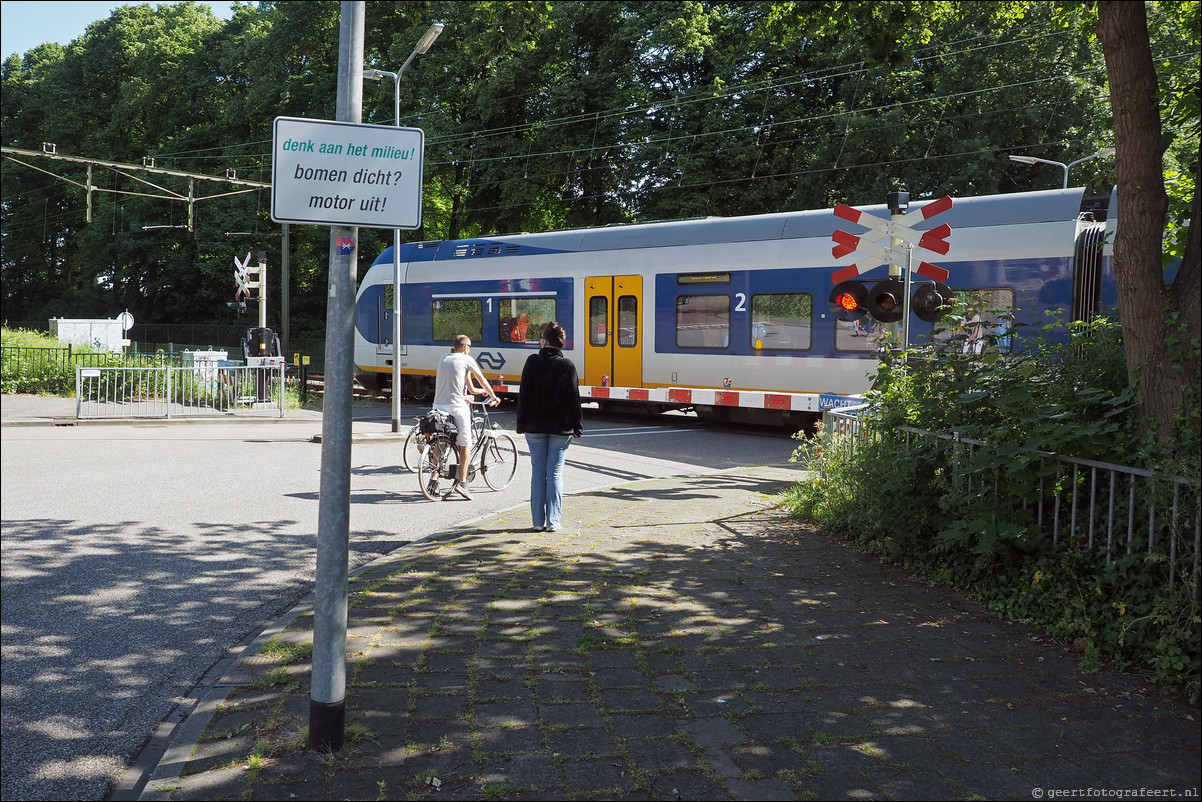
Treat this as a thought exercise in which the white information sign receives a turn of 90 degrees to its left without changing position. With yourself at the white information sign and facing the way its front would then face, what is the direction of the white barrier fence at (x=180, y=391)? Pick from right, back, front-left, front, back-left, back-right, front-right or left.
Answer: left

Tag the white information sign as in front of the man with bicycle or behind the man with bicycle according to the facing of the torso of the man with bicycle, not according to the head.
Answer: behind

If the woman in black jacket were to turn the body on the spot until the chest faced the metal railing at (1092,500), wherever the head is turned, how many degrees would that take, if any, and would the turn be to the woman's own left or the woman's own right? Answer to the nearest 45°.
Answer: approximately 135° to the woman's own right

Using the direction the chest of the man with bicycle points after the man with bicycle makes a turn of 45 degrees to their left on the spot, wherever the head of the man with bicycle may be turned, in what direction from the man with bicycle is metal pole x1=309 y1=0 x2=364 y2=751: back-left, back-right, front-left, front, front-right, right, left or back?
back

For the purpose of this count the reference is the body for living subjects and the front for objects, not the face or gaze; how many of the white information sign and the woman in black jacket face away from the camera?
1

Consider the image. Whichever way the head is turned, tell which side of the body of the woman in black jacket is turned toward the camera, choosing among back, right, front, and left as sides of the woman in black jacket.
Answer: back

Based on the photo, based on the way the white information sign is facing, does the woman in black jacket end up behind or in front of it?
behind

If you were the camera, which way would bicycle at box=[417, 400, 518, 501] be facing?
facing away from the viewer and to the right of the viewer

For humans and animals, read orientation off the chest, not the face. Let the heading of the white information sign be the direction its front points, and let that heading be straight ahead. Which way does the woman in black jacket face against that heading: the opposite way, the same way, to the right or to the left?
the opposite way

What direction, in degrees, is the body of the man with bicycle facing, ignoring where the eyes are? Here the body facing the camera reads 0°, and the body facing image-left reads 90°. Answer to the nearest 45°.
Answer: approximately 225°

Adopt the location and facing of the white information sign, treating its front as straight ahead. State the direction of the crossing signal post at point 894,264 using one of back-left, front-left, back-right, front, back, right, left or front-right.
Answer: back-left
